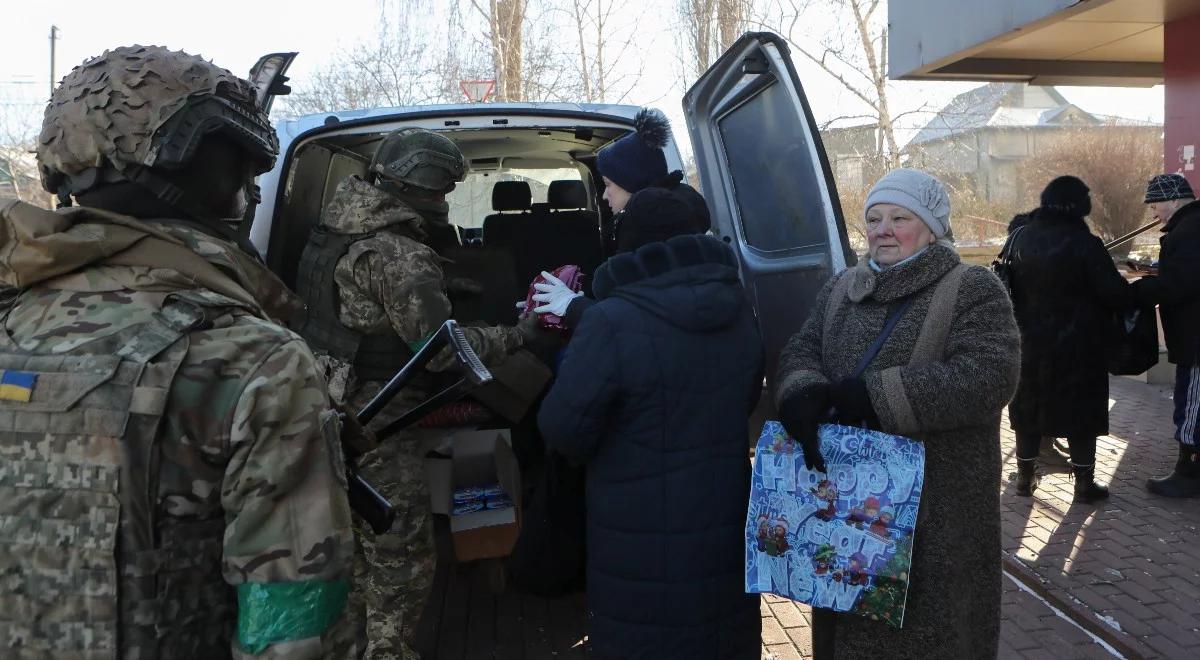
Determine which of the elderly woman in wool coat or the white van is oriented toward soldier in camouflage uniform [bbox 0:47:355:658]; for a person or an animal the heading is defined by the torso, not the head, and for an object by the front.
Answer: the elderly woman in wool coat

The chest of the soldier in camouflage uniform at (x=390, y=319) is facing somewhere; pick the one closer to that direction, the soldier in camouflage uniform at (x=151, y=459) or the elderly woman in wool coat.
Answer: the elderly woman in wool coat

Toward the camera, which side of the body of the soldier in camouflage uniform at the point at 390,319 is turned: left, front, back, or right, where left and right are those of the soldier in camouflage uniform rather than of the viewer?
right

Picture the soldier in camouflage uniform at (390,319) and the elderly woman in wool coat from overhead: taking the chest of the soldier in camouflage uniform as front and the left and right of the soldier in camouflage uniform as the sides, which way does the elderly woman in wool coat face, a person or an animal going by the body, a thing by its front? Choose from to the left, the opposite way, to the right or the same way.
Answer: the opposite way

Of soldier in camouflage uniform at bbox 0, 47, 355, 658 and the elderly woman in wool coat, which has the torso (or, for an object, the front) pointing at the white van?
the soldier in camouflage uniform

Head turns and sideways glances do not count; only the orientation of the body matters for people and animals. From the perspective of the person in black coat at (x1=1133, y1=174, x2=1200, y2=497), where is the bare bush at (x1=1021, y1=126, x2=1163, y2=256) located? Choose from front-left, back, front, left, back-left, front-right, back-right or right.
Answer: right

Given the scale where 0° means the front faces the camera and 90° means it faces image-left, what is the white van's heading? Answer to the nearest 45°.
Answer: approximately 180°

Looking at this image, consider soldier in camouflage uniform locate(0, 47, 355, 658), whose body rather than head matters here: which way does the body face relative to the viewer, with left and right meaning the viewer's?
facing away from the viewer and to the right of the viewer

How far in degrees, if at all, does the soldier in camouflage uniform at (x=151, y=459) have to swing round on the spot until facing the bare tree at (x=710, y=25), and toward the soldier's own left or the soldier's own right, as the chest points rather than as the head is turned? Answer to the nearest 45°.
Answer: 0° — they already face it

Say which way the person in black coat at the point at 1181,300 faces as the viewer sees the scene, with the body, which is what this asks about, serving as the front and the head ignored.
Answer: to the viewer's left

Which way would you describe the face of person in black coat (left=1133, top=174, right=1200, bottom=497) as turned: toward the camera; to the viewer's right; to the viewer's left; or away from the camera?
to the viewer's left

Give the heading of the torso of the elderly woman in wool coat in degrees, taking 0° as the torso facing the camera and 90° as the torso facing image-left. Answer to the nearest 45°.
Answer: approximately 45°
